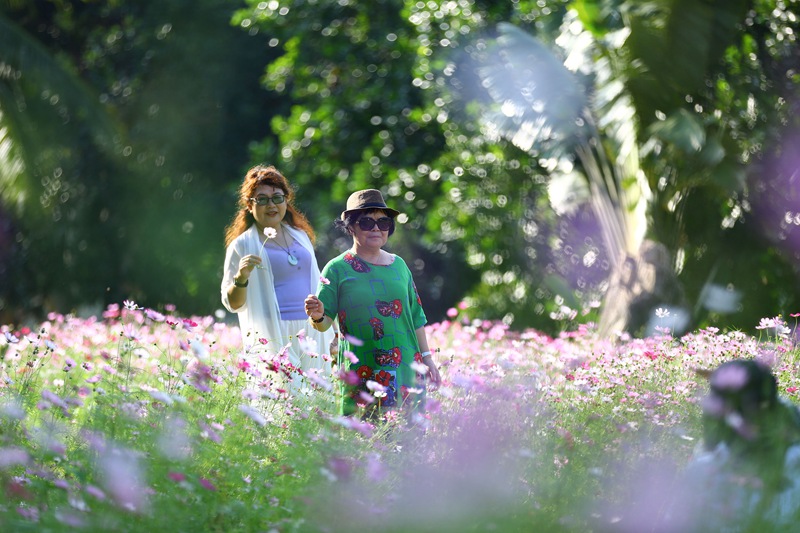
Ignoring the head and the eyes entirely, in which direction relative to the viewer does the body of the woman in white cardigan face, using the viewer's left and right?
facing the viewer and to the right of the viewer

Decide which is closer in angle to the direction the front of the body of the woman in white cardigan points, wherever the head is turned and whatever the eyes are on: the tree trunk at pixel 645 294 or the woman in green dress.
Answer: the woman in green dress

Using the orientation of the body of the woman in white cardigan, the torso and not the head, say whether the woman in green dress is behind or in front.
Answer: in front
